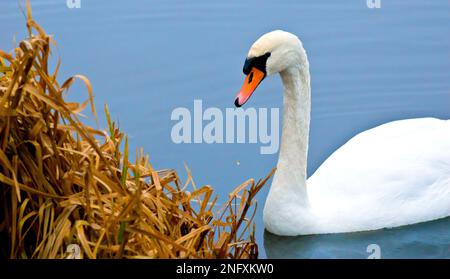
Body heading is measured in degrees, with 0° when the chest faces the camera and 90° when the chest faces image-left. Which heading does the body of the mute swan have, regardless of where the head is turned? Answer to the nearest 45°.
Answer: approximately 90°

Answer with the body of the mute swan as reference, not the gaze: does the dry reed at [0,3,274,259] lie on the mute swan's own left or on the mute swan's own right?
on the mute swan's own left
